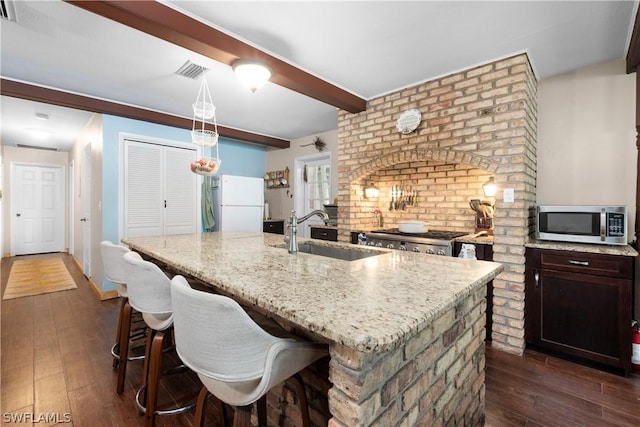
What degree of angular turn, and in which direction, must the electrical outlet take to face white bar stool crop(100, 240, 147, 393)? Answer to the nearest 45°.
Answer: approximately 45° to its right

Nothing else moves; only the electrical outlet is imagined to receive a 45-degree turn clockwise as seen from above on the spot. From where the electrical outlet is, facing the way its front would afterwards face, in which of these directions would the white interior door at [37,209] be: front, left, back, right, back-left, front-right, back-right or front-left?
front-right

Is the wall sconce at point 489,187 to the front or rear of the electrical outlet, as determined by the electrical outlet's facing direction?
to the rear

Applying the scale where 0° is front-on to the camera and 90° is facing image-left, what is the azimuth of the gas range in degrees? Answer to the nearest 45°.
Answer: approximately 45°

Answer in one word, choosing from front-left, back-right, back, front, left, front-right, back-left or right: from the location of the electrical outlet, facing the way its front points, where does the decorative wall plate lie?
right

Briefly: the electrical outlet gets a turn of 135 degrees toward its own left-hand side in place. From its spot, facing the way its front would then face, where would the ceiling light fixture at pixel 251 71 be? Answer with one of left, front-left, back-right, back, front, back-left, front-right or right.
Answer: back

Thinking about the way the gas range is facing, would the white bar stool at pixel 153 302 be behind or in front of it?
in front

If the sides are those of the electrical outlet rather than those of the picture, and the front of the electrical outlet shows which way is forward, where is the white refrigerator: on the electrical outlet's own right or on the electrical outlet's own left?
on the electrical outlet's own right

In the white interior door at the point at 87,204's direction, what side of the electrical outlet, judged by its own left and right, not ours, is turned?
right

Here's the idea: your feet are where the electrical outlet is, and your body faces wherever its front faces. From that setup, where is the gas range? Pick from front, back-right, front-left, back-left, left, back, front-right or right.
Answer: right

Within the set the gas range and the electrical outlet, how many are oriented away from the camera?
0

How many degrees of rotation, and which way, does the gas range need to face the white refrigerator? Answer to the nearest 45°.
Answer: approximately 45° to its right

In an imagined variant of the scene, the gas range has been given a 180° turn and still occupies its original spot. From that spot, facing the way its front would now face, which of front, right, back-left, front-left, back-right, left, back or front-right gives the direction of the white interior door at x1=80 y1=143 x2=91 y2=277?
back-left

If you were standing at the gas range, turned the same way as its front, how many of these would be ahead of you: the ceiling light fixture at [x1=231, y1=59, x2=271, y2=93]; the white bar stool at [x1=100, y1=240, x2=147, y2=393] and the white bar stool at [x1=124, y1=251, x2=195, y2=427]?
3

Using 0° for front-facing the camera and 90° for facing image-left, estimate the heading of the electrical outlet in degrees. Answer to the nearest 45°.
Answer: approximately 0°
